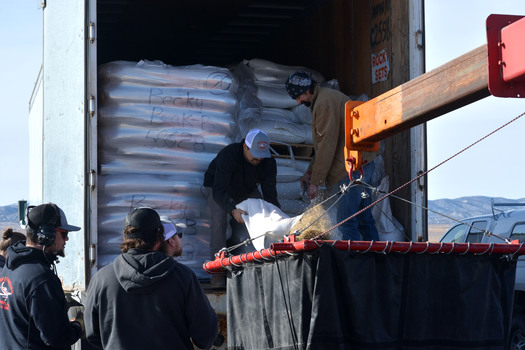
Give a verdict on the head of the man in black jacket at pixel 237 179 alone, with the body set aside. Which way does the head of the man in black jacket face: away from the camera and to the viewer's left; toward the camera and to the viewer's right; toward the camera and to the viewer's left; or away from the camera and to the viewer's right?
toward the camera and to the viewer's right

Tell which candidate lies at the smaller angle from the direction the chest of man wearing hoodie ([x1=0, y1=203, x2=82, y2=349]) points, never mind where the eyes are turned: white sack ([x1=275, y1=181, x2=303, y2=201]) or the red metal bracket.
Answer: the white sack

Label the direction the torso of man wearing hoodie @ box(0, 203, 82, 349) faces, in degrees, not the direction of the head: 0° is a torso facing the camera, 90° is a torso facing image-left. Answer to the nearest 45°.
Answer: approximately 225°

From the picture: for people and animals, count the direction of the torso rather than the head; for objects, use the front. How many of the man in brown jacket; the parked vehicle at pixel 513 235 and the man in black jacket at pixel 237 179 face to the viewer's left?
2

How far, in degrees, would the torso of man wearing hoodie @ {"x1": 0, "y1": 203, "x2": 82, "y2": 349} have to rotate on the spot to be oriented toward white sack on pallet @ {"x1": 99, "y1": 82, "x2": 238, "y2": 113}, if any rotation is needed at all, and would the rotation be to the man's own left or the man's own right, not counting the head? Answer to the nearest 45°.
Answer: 0° — they already face it

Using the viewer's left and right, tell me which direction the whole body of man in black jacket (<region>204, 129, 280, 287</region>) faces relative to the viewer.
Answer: facing the viewer and to the right of the viewer

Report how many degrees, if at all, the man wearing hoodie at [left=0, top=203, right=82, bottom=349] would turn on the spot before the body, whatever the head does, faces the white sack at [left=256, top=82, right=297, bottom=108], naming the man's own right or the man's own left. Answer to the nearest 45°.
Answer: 0° — they already face it

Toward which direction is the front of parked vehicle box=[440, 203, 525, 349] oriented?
to the viewer's left

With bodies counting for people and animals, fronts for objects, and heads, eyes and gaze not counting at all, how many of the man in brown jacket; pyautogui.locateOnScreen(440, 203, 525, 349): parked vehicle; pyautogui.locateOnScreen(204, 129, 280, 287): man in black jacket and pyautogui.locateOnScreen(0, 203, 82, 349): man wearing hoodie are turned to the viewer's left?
2

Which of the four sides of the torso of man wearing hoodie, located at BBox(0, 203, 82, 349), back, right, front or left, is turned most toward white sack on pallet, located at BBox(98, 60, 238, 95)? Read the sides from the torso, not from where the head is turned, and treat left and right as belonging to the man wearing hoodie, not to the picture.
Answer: front

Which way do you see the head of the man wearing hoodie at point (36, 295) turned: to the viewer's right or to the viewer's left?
to the viewer's right
